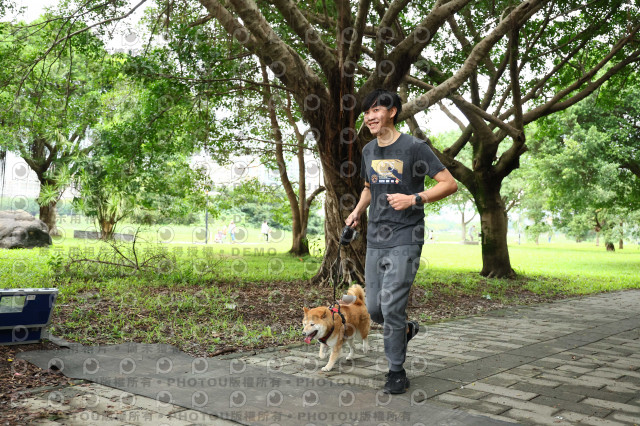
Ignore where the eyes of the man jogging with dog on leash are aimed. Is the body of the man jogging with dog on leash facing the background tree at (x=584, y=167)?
no

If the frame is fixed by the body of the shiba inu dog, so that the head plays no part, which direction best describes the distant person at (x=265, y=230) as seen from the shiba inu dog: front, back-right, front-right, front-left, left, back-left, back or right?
back-right

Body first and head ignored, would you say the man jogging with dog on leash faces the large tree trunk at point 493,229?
no

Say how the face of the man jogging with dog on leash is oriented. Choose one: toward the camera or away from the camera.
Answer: toward the camera

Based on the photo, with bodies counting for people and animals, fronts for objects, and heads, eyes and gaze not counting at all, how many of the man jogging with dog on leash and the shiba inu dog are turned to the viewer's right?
0

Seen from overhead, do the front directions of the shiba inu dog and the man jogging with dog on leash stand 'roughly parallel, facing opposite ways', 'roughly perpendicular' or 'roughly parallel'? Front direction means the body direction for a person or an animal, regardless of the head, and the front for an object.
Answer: roughly parallel

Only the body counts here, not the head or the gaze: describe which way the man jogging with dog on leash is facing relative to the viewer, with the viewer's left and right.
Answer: facing the viewer and to the left of the viewer

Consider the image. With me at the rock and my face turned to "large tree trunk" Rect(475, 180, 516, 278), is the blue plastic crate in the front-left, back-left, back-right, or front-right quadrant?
front-right

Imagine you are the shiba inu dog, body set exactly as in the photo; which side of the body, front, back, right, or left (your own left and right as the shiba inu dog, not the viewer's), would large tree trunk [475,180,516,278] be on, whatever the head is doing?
back

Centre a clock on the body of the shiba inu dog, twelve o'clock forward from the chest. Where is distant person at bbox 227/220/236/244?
The distant person is roughly at 4 o'clock from the shiba inu dog.

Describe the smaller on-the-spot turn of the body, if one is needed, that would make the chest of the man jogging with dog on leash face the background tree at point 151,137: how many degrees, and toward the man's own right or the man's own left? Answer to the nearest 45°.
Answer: approximately 90° to the man's own right

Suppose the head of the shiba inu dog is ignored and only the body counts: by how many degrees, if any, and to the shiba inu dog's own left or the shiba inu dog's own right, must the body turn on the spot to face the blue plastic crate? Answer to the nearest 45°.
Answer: approximately 45° to the shiba inu dog's own right
